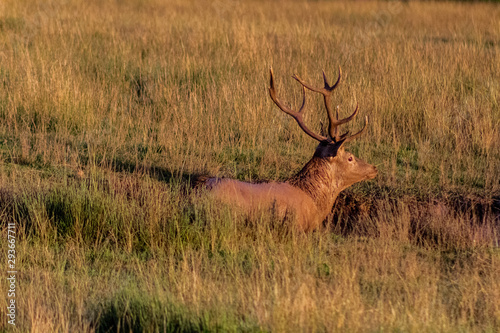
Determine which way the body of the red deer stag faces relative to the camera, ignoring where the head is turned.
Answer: to the viewer's right
